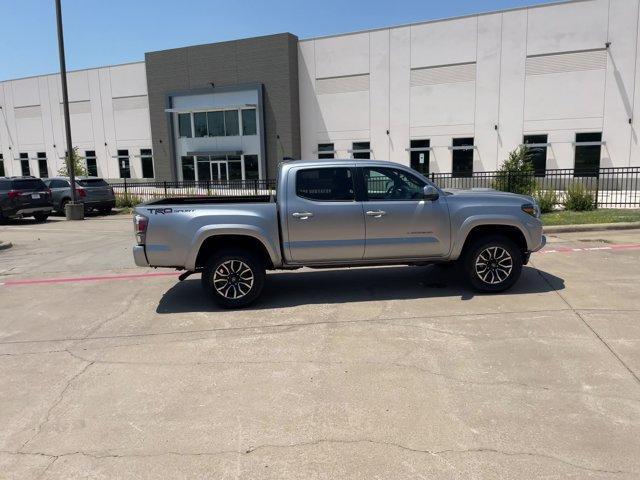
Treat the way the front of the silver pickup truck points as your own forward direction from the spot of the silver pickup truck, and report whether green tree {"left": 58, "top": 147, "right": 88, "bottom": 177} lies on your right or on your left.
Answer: on your left

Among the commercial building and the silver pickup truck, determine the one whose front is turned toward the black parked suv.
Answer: the commercial building

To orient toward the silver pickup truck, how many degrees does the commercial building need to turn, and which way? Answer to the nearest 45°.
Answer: approximately 45° to its left

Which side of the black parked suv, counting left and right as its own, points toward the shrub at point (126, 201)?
right

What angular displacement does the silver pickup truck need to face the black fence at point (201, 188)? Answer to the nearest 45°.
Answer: approximately 90° to its left

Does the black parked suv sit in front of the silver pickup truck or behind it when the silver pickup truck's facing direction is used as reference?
behind

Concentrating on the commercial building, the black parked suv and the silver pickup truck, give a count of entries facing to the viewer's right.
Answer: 1

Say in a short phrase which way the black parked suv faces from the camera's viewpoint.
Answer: facing away from the viewer and to the left of the viewer

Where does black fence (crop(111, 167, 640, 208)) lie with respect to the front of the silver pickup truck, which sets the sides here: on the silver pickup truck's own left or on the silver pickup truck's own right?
on the silver pickup truck's own left

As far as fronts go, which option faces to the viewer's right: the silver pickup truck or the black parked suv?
the silver pickup truck

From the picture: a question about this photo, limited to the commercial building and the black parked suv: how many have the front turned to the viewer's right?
0

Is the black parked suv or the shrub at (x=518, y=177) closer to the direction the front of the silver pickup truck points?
the shrub

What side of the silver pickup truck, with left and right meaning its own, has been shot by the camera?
right

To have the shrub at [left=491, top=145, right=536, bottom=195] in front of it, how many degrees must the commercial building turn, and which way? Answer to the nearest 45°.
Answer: approximately 45° to its left

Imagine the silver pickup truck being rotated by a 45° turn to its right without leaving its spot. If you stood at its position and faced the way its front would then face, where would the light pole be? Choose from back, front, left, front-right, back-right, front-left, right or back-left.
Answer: back

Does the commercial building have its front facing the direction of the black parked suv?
yes

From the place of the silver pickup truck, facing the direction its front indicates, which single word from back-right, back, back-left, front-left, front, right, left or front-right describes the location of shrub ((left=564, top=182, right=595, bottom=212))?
front-left

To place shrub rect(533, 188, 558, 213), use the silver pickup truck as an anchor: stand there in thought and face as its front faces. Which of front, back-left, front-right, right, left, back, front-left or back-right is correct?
front-left

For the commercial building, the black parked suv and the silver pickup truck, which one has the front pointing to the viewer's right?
the silver pickup truck
